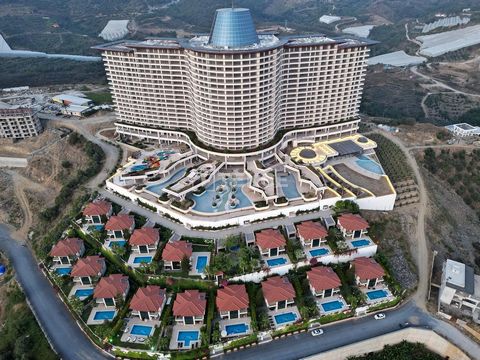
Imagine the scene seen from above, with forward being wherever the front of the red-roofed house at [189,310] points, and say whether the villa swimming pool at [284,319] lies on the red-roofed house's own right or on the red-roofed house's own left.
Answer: on the red-roofed house's own left

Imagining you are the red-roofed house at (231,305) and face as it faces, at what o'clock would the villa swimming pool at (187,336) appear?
The villa swimming pool is roughly at 2 o'clock from the red-roofed house.

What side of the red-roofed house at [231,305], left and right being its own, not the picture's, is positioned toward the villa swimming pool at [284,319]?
left

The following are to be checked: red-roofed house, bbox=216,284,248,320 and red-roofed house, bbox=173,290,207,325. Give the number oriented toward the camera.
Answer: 2

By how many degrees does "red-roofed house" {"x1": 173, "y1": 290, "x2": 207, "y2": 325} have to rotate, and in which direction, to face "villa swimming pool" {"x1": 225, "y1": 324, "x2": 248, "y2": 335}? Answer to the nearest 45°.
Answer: approximately 45° to its left

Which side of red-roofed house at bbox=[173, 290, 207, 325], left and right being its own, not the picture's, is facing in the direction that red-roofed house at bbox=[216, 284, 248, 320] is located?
left

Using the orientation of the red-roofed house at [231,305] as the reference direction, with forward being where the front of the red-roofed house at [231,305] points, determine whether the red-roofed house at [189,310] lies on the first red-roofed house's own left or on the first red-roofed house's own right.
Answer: on the first red-roofed house's own right

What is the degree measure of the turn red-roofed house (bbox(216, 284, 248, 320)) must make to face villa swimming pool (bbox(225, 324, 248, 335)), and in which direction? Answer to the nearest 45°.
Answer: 0° — it already faces it

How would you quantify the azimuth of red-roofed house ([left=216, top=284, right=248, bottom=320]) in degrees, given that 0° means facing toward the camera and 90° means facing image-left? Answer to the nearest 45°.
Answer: approximately 0°

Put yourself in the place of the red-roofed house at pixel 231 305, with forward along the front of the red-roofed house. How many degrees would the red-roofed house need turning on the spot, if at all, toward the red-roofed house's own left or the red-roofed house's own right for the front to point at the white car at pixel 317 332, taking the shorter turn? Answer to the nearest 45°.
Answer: approximately 90° to the red-roofed house's own left

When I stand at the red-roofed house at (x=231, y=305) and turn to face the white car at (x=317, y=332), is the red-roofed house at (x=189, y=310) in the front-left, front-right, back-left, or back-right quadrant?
back-right
